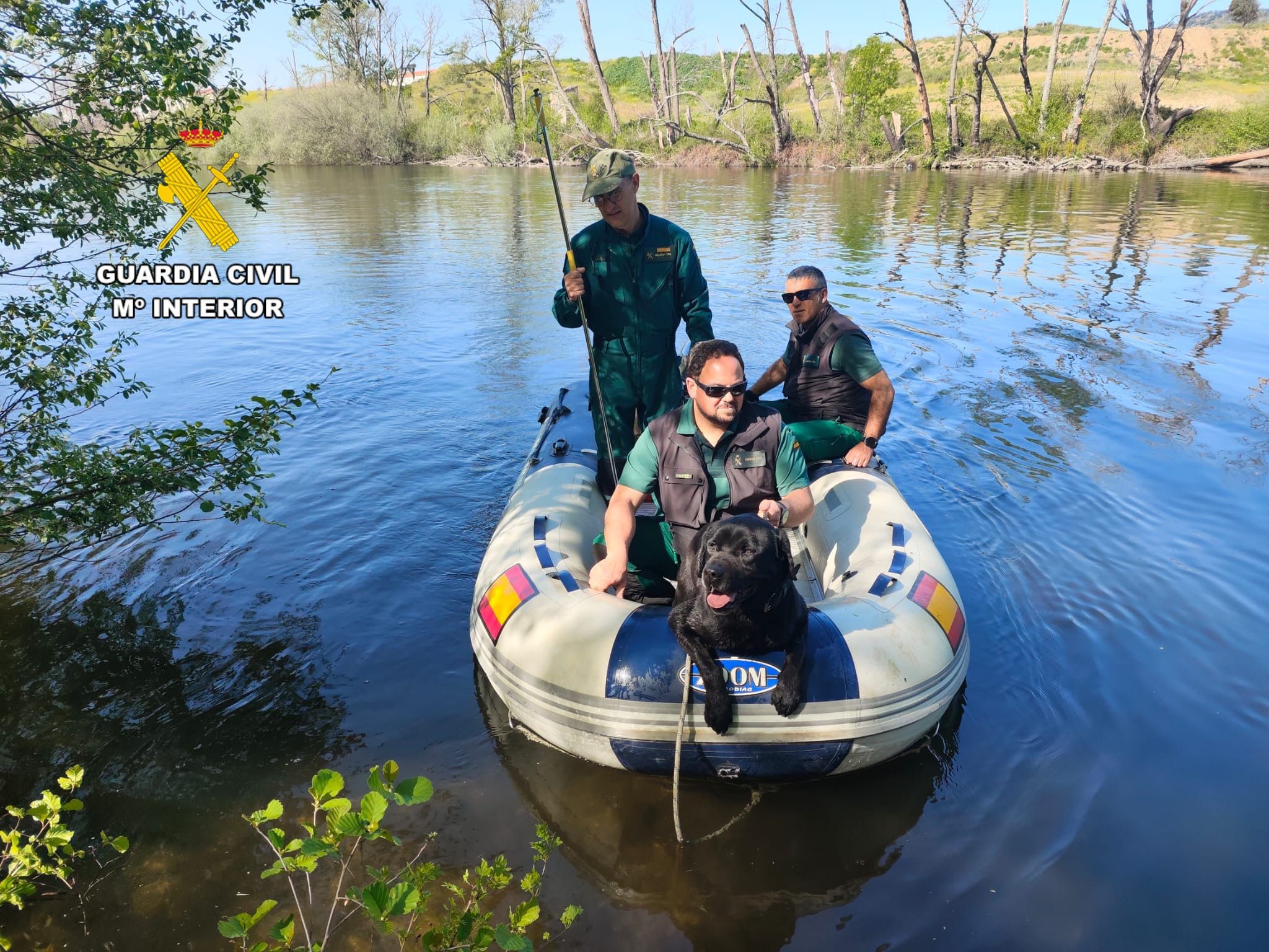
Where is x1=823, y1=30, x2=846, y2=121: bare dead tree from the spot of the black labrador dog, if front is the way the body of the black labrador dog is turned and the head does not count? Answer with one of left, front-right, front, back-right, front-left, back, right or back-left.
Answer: back

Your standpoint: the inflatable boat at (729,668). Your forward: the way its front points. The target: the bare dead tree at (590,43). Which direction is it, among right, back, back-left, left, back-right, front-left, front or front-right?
back

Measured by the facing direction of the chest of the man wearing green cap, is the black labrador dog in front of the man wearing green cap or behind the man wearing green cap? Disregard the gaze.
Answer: in front

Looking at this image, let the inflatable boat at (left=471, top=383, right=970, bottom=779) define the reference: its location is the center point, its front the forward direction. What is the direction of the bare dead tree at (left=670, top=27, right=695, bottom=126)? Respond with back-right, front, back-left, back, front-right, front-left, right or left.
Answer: back

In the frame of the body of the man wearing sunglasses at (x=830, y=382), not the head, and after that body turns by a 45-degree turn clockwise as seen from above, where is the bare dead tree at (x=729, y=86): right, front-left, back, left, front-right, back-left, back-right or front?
right

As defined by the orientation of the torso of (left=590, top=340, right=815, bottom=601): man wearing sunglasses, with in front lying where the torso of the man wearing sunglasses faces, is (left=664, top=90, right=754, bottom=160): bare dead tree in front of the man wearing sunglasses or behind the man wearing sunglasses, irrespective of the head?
behind

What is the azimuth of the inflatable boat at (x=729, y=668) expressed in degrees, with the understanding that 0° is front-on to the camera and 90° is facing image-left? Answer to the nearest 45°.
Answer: approximately 0°

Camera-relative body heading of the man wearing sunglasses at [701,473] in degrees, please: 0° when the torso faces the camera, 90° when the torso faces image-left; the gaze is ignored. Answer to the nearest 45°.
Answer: approximately 0°

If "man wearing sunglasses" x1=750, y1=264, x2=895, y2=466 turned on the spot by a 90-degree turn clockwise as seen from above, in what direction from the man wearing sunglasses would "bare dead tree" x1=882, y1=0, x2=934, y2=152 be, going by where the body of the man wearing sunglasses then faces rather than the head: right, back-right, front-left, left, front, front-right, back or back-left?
front-right
